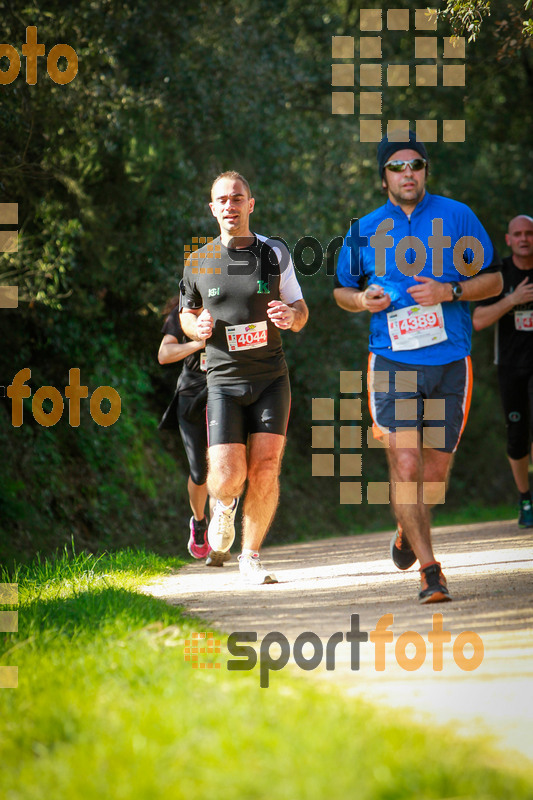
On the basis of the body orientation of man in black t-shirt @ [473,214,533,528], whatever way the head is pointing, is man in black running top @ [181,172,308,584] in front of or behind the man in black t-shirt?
in front

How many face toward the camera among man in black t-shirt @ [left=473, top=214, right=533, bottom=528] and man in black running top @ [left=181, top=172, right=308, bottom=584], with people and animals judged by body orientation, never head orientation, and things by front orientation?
2

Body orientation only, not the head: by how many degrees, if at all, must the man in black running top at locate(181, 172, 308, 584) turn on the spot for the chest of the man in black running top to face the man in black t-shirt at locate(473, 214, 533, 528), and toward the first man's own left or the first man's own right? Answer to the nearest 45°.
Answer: approximately 135° to the first man's own left

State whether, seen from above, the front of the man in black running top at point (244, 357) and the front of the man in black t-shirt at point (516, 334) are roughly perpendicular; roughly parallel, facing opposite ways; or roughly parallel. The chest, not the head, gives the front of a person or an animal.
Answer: roughly parallel

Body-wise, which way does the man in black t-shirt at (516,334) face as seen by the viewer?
toward the camera

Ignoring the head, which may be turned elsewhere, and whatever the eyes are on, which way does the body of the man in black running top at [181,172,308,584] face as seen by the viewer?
toward the camera
